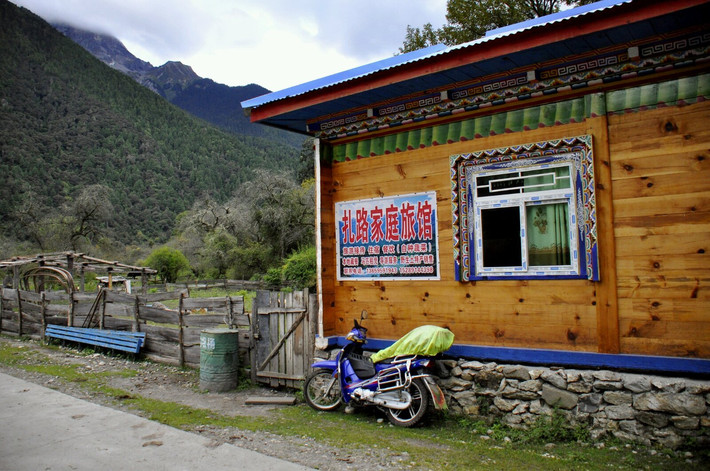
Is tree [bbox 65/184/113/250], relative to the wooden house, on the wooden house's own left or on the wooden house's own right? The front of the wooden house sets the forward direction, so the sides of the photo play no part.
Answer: on the wooden house's own right

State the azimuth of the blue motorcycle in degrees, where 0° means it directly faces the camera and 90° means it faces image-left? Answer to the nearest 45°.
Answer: approximately 135°

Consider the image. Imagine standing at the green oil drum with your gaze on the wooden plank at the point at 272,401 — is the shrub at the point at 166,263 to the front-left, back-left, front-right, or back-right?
back-left

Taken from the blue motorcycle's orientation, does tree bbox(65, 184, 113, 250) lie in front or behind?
in front

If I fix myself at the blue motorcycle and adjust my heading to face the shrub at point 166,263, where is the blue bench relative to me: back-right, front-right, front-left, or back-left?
front-left

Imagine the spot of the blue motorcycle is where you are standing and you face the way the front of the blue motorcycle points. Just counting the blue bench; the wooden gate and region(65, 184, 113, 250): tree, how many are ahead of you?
3

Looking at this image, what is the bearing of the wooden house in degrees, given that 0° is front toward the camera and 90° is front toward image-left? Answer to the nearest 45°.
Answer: approximately 45°

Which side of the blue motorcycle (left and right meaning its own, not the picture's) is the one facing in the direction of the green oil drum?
front

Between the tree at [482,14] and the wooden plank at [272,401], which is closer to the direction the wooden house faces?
the wooden plank

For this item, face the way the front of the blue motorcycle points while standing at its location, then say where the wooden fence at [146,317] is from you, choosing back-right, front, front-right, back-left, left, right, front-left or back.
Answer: front

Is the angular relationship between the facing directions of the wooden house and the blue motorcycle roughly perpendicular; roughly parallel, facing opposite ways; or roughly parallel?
roughly perpendicular

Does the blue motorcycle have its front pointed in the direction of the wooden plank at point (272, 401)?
yes

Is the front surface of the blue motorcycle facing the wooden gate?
yes

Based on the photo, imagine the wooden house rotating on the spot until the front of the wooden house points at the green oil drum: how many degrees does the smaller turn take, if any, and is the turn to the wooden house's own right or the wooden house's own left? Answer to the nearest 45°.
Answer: approximately 45° to the wooden house's own right

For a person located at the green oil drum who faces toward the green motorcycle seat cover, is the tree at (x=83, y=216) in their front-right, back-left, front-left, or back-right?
back-left

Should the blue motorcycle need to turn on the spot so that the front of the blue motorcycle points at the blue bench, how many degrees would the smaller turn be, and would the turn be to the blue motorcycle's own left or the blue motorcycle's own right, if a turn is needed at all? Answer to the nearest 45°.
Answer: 0° — it already faces it
